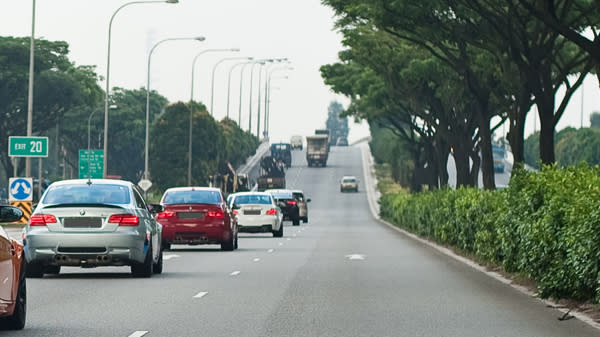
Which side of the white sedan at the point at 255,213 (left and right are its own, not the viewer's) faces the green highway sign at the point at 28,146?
left

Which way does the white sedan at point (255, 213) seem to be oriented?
away from the camera

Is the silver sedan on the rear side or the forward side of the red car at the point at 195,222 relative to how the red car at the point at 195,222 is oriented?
on the rear side

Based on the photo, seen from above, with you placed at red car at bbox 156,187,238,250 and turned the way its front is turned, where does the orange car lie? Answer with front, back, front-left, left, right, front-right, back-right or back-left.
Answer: back

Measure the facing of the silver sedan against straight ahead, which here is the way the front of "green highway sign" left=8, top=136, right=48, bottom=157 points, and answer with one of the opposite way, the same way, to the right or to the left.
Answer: the opposite way

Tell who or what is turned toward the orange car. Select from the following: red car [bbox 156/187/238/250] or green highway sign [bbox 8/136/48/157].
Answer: the green highway sign

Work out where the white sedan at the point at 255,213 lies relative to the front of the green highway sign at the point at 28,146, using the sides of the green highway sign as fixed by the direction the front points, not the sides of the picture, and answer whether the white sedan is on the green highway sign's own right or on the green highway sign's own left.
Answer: on the green highway sign's own left

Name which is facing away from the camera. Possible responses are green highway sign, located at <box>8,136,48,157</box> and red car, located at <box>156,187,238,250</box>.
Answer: the red car

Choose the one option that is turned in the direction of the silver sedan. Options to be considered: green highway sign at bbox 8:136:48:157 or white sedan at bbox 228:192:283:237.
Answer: the green highway sign

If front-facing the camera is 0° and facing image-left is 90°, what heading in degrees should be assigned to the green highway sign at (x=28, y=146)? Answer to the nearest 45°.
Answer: approximately 0°

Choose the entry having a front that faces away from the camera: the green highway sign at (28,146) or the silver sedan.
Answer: the silver sedan

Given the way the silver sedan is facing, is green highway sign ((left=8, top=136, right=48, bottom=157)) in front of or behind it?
in front

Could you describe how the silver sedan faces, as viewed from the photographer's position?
facing away from the viewer

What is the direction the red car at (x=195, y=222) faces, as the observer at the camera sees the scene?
facing away from the viewer

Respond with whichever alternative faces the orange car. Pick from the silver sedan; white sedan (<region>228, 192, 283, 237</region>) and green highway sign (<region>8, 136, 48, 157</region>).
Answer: the green highway sign
